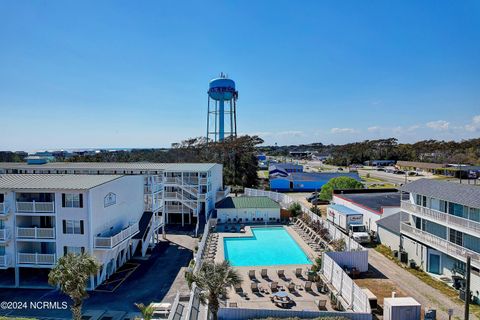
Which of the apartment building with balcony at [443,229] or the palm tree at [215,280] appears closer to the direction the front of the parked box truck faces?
the apartment building with balcony

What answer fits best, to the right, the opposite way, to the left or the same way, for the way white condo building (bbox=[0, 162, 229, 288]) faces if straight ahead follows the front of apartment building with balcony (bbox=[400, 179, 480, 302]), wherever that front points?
to the left

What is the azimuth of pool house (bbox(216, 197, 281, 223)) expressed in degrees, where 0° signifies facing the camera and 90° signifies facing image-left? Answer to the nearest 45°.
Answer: approximately 0°

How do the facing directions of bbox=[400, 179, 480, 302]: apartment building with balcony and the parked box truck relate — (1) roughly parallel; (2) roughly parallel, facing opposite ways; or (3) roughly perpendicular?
roughly perpendicular

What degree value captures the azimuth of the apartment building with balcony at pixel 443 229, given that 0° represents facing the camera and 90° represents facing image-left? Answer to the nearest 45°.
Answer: approximately 45°

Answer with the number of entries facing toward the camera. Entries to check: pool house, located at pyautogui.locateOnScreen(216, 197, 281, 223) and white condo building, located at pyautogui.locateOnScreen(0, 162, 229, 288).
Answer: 2

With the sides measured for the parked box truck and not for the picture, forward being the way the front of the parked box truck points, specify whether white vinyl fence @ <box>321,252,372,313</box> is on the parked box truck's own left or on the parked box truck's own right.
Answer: on the parked box truck's own right

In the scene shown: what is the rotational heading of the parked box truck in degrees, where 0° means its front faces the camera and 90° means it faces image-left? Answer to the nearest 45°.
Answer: approximately 315°

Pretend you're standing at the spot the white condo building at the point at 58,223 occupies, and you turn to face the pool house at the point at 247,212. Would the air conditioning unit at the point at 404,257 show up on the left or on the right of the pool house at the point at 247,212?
right
